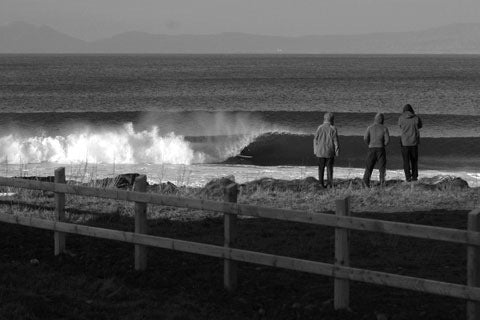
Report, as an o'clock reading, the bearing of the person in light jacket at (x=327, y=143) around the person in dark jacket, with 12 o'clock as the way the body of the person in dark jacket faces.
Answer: The person in light jacket is roughly at 8 o'clock from the person in dark jacket.

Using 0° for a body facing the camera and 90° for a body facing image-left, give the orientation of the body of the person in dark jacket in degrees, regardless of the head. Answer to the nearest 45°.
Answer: approximately 180°

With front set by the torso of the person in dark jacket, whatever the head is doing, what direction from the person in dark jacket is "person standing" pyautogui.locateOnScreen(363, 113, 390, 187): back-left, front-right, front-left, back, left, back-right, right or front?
back-left

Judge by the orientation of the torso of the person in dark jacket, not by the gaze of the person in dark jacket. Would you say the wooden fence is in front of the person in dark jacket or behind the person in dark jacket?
behind

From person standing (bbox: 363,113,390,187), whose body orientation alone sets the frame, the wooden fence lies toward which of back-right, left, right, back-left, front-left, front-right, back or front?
back

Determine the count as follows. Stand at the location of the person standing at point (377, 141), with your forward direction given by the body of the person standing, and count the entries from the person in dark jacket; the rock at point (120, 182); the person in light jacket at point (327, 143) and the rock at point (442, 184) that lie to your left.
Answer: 2

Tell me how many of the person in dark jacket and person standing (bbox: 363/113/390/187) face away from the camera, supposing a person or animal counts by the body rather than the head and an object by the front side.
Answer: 2

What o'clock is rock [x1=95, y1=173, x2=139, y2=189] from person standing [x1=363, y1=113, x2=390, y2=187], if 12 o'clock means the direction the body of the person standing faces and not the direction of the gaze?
The rock is roughly at 9 o'clock from the person standing.

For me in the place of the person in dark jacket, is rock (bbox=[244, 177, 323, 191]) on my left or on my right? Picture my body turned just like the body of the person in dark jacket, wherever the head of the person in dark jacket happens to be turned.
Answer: on my left

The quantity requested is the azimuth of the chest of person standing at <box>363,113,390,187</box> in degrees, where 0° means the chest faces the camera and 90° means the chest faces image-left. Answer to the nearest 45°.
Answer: approximately 180°

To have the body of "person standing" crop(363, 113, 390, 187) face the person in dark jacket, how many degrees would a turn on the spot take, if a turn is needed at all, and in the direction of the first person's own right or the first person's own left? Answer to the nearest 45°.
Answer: approximately 45° to the first person's own right

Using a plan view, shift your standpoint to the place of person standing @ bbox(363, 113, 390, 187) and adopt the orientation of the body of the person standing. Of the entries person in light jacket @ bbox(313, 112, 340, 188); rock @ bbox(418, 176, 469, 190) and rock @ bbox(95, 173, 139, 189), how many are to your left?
2
